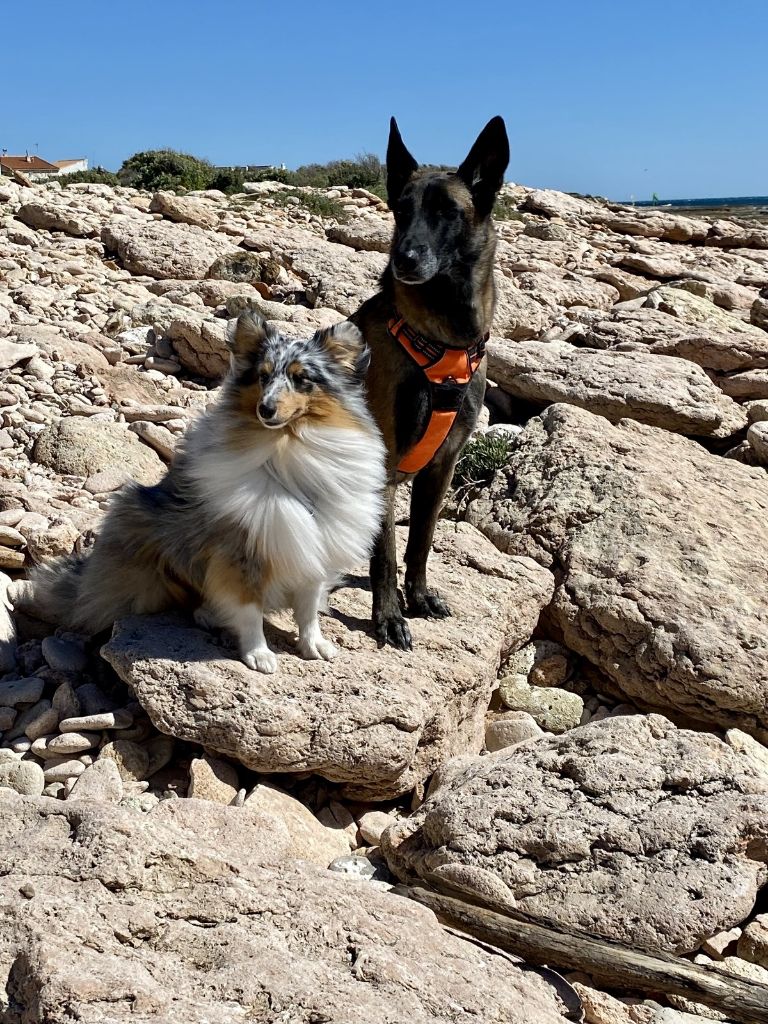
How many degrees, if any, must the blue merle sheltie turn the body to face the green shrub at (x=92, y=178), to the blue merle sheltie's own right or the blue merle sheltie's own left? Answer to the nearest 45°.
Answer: approximately 135° to the blue merle sheltie's own left

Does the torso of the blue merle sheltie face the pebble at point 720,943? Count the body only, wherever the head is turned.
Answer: yes

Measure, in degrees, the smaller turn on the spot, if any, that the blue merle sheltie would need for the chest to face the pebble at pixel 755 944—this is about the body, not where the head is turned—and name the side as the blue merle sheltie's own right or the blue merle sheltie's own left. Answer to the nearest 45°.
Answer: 0° — it already faces it

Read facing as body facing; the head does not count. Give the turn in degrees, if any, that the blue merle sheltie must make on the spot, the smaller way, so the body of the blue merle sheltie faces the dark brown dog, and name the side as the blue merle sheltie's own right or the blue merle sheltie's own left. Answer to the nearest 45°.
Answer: approximately 90° to the blue merle sheltie's own left

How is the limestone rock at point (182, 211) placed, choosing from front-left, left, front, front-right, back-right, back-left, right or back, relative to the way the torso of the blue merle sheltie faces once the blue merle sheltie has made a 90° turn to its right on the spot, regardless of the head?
back-right

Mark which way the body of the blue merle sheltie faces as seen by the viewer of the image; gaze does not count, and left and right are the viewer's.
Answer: facing the viewer and to the right of the viewer

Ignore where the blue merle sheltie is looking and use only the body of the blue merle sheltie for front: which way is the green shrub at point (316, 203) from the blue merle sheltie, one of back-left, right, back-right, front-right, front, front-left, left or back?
back-left
